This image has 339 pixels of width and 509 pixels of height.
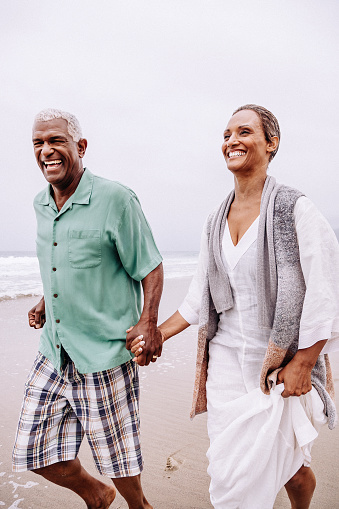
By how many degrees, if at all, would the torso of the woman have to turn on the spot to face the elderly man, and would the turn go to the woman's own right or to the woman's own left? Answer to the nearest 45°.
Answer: approximately 45° to the woman's own right

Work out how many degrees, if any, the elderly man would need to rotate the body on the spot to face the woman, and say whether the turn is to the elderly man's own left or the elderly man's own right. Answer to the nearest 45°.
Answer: approximately 90° to the elderly man's own left

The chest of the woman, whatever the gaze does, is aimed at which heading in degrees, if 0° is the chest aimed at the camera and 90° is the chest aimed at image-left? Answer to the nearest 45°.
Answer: approximately 45°

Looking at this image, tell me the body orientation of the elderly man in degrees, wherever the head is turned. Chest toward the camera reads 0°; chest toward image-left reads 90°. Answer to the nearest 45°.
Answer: approximately 45°
